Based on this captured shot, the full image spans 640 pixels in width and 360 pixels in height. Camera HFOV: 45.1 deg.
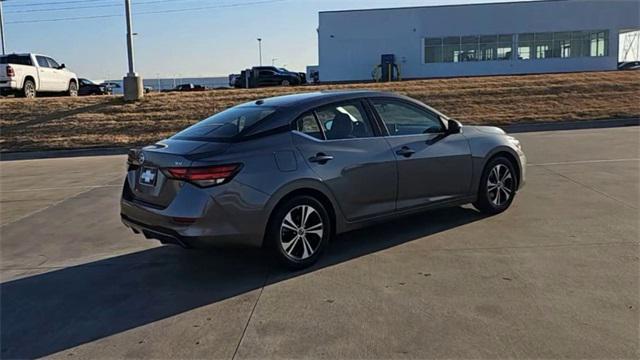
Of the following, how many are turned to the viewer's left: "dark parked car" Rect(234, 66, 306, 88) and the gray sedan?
0

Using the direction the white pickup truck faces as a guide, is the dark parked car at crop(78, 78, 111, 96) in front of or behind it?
in front

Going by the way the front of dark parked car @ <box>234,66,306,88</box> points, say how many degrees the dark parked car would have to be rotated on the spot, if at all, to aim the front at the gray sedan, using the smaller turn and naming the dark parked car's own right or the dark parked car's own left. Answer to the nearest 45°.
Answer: approximately 90° to the dark parked car's own right

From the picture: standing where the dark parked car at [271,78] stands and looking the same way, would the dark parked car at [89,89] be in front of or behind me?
behind

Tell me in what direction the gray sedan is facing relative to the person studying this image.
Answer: facing away from the viewer and to the right of the viewer

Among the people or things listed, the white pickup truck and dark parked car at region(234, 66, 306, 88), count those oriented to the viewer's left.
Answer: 0

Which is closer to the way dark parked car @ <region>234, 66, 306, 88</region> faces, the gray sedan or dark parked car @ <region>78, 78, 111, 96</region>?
the gray sedan

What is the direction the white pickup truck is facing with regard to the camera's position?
facing away from the viewer and to the right of the viewer

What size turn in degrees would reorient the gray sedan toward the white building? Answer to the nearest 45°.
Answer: approximately 45° to its left

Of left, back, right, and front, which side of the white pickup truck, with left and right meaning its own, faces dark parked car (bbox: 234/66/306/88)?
front

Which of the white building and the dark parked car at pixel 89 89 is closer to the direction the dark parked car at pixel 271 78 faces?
the white building

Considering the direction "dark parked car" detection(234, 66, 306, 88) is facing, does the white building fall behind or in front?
in front

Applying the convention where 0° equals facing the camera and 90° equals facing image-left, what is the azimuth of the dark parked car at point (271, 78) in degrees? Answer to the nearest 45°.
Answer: approximately 270°
